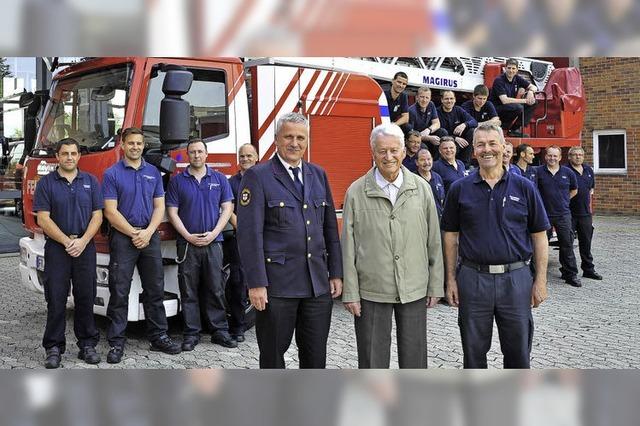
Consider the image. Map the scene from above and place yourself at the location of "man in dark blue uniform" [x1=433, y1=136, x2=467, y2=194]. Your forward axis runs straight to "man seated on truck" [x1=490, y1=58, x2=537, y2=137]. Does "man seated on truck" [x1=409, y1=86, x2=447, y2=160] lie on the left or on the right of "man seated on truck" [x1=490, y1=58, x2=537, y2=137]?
left

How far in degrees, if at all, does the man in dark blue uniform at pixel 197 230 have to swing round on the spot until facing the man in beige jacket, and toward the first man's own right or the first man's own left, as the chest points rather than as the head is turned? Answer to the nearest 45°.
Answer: approximately 45° to the first man's own left

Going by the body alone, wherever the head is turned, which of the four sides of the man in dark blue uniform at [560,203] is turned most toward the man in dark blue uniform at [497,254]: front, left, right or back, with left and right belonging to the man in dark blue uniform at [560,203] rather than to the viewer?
front

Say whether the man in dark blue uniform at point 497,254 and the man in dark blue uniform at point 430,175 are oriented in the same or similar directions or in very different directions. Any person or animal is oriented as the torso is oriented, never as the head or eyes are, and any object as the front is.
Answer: same or similar directions

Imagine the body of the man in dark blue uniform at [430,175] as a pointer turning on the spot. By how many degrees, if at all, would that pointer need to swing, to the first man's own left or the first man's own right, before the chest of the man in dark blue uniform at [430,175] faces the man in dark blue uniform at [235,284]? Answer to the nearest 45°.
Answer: approximately 45° to the first man's own right

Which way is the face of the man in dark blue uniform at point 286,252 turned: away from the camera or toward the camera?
toward the camera

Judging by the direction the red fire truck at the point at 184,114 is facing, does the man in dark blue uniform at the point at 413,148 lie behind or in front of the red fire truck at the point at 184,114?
behind

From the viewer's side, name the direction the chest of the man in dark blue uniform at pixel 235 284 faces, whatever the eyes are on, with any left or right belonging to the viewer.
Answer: facing the viewer

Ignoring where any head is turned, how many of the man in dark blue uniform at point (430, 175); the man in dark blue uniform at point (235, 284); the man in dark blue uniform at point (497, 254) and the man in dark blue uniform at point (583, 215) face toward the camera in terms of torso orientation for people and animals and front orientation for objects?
4

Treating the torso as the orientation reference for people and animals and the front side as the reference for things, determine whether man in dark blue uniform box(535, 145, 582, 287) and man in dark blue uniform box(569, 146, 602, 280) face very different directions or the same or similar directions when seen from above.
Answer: same or similar directions

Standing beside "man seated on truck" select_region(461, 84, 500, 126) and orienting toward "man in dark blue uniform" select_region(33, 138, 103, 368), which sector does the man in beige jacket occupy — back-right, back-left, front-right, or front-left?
front-left

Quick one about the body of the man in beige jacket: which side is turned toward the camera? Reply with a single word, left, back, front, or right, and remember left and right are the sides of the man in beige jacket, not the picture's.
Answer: front

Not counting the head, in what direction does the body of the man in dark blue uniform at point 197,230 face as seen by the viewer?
toward the camera

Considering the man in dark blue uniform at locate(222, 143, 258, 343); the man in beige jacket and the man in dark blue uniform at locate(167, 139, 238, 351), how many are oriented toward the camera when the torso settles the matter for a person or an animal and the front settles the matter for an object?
3

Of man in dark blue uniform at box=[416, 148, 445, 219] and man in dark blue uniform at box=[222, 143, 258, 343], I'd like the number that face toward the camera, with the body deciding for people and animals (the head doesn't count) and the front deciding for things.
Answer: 2
